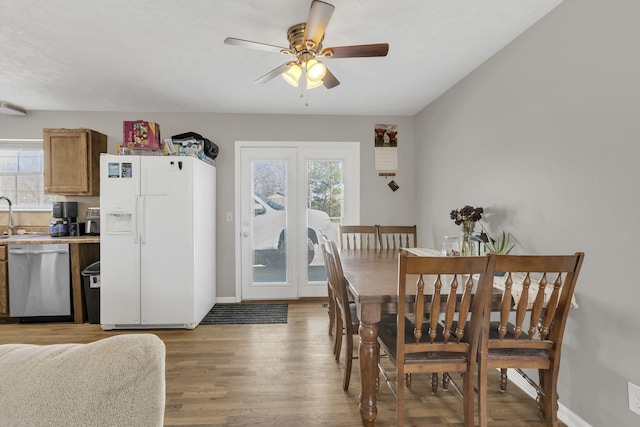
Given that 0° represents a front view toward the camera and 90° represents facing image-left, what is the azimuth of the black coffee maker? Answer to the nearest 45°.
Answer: approximately 45°

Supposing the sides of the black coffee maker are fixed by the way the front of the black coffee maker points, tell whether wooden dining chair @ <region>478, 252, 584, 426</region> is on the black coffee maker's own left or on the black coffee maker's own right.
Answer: on the black coffee maker's own left

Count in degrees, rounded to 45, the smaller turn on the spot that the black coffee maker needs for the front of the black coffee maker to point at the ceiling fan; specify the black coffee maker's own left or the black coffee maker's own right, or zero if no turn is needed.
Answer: approximately 45° to the black coffee maker's own left

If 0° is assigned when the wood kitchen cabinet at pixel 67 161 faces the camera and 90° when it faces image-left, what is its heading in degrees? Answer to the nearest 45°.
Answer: approximately 45°

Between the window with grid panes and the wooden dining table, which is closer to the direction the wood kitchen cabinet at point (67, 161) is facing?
the wooden dining table

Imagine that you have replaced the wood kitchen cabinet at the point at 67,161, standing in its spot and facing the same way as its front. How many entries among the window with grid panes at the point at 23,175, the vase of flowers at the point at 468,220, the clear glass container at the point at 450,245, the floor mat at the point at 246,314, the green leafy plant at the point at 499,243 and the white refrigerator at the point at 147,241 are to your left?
5

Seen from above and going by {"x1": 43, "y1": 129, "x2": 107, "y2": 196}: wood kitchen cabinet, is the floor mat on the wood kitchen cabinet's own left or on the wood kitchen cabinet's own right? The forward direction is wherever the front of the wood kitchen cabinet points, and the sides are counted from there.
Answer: on the wood kitchen cabinet's own left

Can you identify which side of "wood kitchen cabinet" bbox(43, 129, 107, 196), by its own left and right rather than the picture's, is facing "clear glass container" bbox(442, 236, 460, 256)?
left

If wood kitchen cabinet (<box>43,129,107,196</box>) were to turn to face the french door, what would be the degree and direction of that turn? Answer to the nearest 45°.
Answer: approximately 90° to its left

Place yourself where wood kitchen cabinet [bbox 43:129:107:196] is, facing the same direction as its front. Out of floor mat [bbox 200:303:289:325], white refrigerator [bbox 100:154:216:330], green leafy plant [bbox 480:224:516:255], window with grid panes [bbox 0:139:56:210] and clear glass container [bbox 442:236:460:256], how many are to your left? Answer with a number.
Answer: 4
